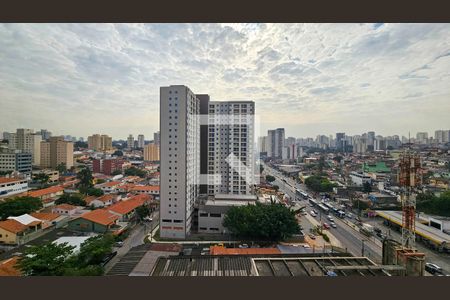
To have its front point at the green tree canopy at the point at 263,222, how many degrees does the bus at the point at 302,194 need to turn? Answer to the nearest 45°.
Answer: approximately 45° to its right

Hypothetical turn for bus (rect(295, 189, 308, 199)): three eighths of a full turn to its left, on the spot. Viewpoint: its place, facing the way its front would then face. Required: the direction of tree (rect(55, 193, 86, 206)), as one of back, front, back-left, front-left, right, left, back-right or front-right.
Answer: back-left

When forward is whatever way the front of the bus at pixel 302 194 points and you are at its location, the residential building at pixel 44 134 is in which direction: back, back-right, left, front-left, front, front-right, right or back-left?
back-right

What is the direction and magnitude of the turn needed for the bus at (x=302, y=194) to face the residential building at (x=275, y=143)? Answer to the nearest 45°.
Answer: approximately 135° to its left

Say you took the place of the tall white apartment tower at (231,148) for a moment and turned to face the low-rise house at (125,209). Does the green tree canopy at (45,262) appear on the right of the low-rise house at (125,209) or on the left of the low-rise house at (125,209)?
left

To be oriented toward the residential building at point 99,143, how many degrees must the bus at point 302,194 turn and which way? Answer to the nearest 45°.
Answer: approximately 135° to its right

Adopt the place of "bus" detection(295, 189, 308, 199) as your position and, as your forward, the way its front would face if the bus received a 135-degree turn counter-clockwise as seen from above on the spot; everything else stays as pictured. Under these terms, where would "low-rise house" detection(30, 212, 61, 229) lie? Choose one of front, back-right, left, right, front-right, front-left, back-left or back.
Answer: back-left

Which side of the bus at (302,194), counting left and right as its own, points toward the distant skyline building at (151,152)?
back

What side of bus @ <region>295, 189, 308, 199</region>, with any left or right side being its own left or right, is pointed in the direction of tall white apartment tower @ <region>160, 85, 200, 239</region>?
right

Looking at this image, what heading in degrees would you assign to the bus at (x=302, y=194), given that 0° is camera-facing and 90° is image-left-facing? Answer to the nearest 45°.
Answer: approximately 315°

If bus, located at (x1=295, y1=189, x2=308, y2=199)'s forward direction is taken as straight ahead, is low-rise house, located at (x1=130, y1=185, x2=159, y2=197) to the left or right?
on its right

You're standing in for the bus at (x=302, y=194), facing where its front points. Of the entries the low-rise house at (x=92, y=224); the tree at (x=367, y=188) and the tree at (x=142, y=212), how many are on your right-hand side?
2

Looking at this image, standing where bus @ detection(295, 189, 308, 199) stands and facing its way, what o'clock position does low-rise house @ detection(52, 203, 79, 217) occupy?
The low-rise house is roughly at 3 o'clock from the bus.

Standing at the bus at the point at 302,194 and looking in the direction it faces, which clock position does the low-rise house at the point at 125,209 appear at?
The low-rise house is roughly at 3 o'clock from the bus.

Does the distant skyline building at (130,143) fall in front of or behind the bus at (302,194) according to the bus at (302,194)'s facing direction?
behind

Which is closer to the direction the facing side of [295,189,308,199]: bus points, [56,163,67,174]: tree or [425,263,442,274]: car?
the car

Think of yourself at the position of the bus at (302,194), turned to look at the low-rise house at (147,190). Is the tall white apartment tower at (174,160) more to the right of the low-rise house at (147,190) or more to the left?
left
